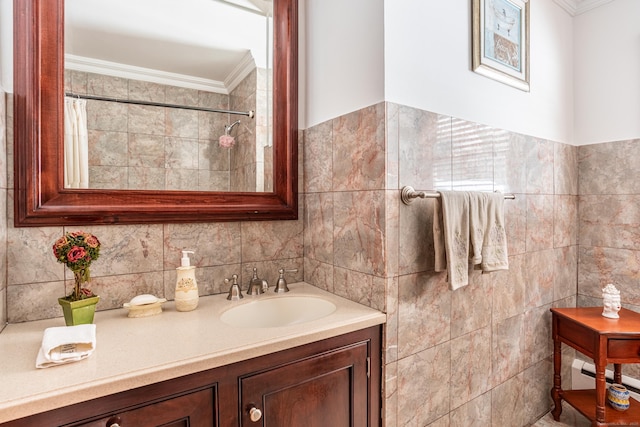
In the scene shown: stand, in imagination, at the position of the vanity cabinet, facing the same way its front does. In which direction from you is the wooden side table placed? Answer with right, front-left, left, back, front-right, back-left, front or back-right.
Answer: front-left
